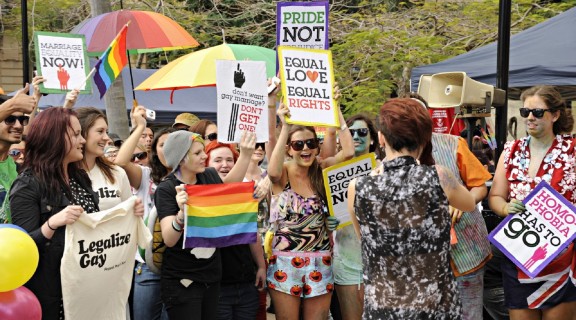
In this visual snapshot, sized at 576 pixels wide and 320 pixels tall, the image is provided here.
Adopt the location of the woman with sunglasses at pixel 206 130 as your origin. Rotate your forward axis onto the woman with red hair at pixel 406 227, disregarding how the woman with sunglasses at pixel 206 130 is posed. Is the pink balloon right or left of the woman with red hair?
right

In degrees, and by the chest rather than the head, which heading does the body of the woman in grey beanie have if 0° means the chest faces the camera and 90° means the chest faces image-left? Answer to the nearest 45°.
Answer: approximately 315°

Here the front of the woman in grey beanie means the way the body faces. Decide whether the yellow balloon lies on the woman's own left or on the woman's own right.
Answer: on the woman's own right

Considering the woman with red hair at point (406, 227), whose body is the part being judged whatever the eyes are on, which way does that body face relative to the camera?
away from the camera

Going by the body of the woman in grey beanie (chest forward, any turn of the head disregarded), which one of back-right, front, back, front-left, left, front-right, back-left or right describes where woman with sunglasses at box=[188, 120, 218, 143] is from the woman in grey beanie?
back-left

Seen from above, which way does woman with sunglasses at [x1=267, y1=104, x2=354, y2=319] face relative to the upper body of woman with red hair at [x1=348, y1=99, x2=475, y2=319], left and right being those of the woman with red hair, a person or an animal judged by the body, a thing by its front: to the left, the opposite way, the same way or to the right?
the opposite way

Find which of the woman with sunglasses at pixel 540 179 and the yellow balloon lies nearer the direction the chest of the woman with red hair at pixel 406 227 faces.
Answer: the woman with sunglasses
